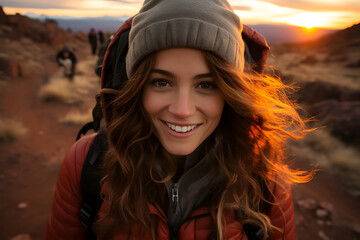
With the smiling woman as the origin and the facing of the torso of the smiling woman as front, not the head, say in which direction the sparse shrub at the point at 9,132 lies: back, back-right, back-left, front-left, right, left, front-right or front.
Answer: back-right

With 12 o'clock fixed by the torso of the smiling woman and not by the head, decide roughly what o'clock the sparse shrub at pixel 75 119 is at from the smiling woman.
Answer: The sparse shrub is roughly at 5 o'clock from the smiling woman.

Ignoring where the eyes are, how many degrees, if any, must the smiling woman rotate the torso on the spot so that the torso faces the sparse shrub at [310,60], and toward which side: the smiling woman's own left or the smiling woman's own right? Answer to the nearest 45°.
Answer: approximately 135° to the smiling woman's own left

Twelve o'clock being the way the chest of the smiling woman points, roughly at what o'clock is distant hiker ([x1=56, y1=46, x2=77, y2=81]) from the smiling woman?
The distant hiker is roughly at 5 o'clock from the smiling woman.

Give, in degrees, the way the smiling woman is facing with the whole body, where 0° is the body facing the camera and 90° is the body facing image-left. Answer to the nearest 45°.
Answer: approximately 0°

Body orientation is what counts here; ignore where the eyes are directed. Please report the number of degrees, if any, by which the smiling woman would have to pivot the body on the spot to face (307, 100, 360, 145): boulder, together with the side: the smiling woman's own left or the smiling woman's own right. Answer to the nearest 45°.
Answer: approximately 135° to the smiling woman's own left

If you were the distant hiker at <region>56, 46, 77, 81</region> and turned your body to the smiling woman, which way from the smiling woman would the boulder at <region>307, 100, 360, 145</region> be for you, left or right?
left
